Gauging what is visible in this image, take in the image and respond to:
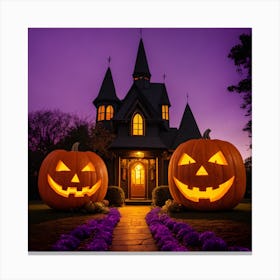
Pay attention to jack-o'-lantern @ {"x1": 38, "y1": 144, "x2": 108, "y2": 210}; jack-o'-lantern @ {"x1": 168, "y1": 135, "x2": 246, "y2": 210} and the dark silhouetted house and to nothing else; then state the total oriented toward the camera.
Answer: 3

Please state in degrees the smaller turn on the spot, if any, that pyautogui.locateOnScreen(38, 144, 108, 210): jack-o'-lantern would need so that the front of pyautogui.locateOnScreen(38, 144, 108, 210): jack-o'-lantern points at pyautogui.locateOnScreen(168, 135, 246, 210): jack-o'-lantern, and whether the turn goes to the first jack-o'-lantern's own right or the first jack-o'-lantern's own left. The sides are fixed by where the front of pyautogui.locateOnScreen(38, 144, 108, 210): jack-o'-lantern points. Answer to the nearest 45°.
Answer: approximately 45° to the first jack-o'-lantern's own left

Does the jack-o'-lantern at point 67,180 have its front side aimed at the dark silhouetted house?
no

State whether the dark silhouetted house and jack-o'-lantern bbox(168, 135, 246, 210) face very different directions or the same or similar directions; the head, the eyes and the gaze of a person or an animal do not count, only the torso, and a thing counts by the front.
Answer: same or similar directions

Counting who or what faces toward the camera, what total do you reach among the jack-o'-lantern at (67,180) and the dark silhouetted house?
2

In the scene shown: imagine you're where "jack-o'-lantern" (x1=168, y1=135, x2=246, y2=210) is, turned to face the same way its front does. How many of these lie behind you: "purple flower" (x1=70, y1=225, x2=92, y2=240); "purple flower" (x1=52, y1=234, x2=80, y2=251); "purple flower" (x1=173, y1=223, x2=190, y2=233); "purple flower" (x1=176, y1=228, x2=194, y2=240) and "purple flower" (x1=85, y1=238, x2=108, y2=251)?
0

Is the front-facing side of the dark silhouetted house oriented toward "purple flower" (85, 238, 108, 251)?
yes

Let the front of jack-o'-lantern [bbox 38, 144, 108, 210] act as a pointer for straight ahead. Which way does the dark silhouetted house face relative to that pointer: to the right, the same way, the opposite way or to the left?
the same way

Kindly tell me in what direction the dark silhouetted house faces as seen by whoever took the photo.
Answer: facing the viewer

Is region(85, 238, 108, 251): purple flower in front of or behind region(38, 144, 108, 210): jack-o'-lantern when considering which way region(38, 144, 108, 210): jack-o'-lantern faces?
in front

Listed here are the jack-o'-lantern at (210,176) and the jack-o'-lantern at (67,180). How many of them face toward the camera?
2

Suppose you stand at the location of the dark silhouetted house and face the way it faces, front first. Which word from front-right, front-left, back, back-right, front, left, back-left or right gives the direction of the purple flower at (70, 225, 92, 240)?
front

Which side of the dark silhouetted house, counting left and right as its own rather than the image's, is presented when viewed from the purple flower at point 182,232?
front
